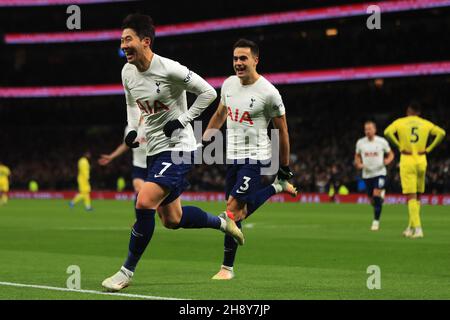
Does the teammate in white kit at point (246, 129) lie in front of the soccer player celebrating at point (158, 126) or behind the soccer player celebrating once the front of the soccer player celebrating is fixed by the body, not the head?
behind

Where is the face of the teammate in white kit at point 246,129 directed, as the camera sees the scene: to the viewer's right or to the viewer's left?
to the viewer's left

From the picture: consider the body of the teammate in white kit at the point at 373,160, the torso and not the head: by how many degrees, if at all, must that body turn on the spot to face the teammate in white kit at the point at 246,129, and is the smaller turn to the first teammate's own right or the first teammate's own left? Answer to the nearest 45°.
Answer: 0° — they already face them

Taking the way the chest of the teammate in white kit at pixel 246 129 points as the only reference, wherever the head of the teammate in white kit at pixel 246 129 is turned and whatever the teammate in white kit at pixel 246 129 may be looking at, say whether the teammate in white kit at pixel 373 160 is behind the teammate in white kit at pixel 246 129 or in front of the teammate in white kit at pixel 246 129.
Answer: behind

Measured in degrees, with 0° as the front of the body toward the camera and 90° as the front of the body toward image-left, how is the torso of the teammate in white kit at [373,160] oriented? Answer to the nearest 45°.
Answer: approximately 0°

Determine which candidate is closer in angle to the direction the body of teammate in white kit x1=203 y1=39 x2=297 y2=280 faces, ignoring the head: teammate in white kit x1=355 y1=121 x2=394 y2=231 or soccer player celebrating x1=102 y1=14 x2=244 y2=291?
the soccer player celebrating

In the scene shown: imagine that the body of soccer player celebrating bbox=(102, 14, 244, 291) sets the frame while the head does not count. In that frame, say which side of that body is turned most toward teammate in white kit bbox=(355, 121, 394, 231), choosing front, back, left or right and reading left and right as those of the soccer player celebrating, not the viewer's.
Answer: back
